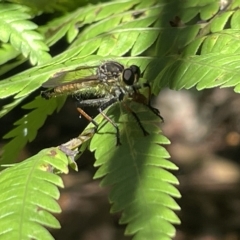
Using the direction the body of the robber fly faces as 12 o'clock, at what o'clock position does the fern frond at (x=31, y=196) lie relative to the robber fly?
The fern frond is roughly at 4 o'clock from the robber fly.

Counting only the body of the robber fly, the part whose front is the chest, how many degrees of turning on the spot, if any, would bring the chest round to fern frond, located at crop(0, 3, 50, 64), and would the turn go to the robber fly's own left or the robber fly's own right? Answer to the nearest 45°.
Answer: approximately 135° to the robber fly's own left

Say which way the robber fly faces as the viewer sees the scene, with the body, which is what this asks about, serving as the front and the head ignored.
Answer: to the viewer's right
